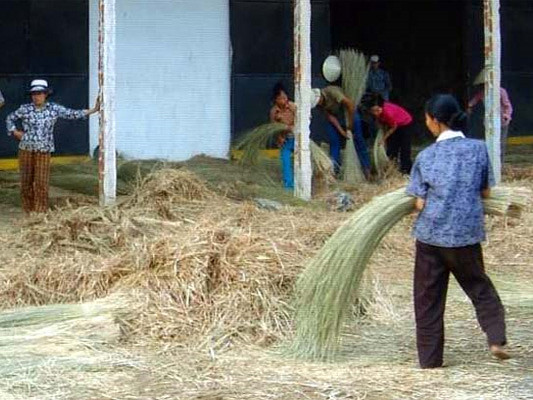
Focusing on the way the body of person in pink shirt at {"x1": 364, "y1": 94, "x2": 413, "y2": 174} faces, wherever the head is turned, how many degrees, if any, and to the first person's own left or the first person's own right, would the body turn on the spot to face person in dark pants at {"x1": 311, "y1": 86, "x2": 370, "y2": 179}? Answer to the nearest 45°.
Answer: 0° — they already face them

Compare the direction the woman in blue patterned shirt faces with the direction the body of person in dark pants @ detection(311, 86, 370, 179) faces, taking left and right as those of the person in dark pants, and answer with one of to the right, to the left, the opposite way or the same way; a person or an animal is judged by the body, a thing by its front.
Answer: to the right

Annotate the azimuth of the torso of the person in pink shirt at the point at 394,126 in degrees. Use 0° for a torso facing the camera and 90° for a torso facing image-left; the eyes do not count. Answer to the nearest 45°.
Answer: approximately 45°

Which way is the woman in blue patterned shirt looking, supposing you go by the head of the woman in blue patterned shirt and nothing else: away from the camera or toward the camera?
away from the camera

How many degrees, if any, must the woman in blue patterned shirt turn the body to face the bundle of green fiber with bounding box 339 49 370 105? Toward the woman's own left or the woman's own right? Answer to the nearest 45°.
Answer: approximately 45° to the woman's own right

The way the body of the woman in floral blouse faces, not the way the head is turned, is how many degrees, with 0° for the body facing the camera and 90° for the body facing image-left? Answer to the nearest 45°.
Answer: approximately 0°

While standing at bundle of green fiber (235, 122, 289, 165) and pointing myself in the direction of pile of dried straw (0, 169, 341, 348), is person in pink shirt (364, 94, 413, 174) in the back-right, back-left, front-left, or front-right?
back-left

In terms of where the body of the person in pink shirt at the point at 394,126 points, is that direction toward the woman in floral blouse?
yes

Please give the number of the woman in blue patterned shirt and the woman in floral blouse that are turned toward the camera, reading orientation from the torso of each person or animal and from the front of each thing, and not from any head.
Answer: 1

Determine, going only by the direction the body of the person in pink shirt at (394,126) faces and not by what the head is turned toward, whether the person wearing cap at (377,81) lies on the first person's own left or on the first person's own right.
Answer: on the first person's own right
